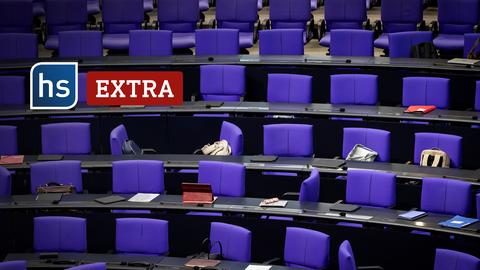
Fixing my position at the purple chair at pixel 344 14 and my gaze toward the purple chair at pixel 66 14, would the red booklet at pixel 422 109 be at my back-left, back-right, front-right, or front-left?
back-left

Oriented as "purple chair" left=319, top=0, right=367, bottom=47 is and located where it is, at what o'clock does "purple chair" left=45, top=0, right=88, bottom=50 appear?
"purple chair" left=45, top=0, right=88, bottom=50 is roughly at 3 o'clock from "purple chair" left=319, top=0, right=367, bottom=47.

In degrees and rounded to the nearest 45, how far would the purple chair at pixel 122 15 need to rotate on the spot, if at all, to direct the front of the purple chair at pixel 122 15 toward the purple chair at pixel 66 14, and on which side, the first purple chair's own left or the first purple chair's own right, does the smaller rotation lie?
approximately 90° to the first purple chair's own right

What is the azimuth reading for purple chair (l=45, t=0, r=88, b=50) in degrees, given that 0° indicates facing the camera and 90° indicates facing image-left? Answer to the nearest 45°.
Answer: approximately 0°

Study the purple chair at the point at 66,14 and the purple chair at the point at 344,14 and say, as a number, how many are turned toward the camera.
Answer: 2

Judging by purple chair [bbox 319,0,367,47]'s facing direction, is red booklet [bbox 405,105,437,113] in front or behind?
in front

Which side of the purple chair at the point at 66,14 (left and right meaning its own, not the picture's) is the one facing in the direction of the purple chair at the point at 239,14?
left

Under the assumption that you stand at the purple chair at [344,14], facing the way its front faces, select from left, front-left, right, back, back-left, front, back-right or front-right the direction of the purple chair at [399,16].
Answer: left

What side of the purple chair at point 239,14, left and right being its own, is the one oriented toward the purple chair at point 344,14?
left
